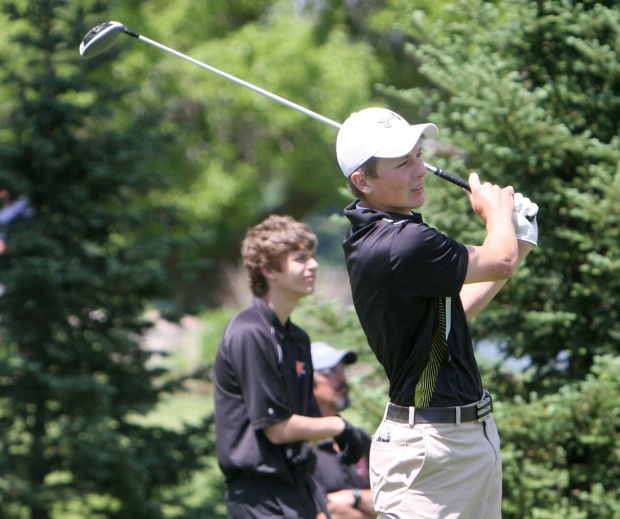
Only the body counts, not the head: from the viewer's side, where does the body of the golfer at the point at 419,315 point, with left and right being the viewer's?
facing to the right of the viewer

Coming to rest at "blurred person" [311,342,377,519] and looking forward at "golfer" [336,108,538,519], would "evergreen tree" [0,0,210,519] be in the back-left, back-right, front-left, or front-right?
back-right

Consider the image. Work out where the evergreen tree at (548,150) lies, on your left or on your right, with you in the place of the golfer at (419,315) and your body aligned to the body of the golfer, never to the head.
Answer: on your left

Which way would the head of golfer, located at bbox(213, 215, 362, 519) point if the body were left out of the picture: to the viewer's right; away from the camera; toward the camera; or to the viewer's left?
to the viewer's right
